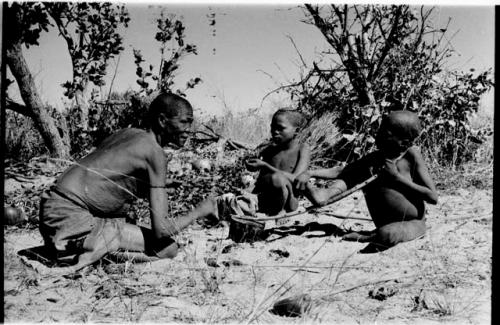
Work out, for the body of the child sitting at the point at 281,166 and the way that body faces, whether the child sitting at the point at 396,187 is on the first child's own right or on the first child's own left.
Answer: on the first child's own left

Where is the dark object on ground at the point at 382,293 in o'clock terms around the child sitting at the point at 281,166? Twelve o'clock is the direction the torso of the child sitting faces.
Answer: The dark object on ground is roughly at 10 o'clock from the child sitting.

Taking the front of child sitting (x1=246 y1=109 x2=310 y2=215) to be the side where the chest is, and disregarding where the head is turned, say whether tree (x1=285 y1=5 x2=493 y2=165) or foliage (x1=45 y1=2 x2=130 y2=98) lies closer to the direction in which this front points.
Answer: the foliage

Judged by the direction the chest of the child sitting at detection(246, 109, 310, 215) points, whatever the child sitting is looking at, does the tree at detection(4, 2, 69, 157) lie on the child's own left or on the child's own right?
on the child's own right

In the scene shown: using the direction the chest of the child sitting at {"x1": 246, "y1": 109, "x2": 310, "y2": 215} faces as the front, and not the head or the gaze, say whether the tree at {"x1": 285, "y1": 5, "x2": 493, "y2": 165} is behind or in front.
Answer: behind

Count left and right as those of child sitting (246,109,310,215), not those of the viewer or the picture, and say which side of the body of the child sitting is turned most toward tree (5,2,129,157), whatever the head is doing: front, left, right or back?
right

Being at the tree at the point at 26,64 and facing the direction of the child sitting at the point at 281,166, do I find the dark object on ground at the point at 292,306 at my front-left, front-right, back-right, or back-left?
front-right

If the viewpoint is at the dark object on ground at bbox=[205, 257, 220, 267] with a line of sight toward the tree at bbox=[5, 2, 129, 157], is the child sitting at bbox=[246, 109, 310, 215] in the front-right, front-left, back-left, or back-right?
front-right

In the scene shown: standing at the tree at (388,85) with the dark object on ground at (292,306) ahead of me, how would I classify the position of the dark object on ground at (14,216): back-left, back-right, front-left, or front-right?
front-right

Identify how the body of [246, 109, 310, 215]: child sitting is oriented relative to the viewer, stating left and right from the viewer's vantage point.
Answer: facing the viewer and to the left of the viewer

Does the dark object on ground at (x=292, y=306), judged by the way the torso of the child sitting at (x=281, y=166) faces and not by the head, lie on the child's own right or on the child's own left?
on the child's own left

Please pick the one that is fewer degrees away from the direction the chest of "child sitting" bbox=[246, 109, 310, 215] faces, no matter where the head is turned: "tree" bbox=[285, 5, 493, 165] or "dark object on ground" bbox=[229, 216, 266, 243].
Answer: the dark object on ground
